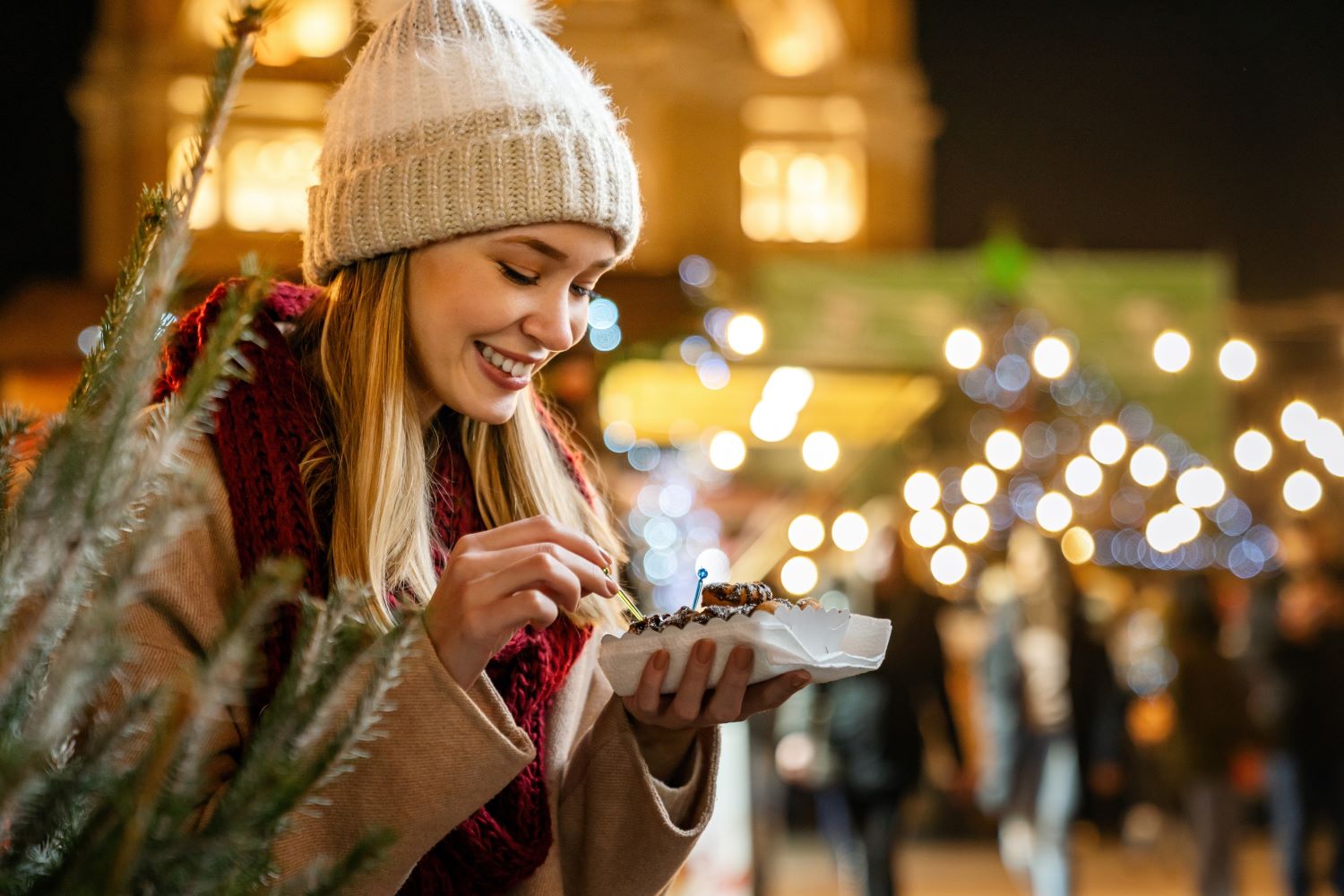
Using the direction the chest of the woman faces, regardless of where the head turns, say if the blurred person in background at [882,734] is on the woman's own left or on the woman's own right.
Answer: on the woman's own left

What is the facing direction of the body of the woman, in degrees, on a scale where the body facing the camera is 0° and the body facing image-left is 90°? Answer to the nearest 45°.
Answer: approximately 315°

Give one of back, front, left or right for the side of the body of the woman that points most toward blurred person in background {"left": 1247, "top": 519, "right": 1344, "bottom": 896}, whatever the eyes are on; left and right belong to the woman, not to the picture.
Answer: left
